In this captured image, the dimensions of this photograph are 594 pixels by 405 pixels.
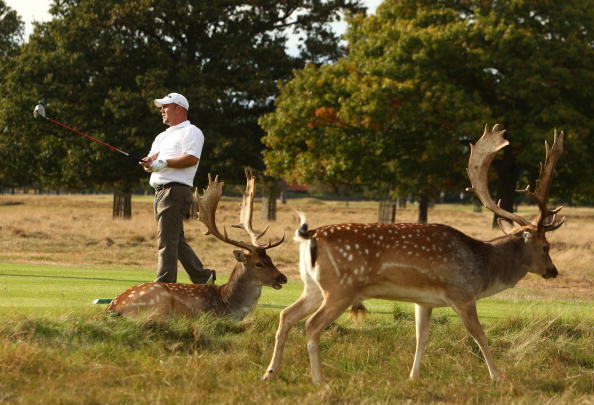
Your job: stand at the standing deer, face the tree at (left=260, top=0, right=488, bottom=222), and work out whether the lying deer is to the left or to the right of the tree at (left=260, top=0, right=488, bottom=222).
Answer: left

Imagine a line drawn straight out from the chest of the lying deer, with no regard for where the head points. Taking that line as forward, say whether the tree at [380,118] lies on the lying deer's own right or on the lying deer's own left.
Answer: on the lying deer's own left

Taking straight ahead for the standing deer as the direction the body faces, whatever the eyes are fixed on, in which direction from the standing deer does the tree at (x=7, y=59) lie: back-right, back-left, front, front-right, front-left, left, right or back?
back-left

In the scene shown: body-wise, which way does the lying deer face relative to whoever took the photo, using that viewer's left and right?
facing to the right of the viewer

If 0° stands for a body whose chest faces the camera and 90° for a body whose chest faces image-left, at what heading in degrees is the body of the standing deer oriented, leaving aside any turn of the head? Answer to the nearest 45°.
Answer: approximately 270°

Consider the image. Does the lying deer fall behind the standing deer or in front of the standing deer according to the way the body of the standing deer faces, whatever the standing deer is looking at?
behind

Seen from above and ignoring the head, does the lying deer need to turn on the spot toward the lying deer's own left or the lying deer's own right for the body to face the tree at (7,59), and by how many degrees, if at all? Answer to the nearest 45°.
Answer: approximately 90° to the lying deer's own left

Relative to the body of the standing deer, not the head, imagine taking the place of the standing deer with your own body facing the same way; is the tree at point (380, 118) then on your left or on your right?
on your left

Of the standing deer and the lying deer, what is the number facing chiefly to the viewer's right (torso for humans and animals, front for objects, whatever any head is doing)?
2

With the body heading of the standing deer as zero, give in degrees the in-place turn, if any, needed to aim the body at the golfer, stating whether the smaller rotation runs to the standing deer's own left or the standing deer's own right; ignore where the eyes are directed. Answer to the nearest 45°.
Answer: approximately 135° to the standing deer's own left

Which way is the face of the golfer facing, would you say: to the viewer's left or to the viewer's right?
to the viewer's left

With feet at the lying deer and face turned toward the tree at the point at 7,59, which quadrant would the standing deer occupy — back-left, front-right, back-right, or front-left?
back-right

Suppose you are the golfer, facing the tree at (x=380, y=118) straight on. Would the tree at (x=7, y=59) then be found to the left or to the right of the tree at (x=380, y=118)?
left
